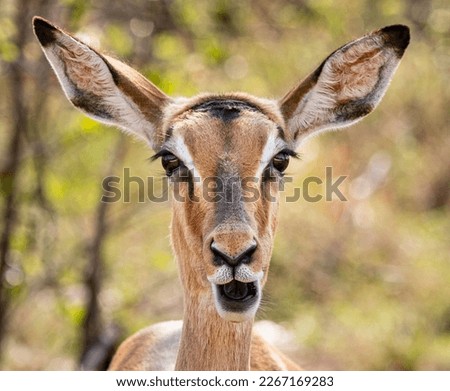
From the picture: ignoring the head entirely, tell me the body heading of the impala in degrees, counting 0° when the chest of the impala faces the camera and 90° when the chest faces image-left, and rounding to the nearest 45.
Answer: approximately 0°
